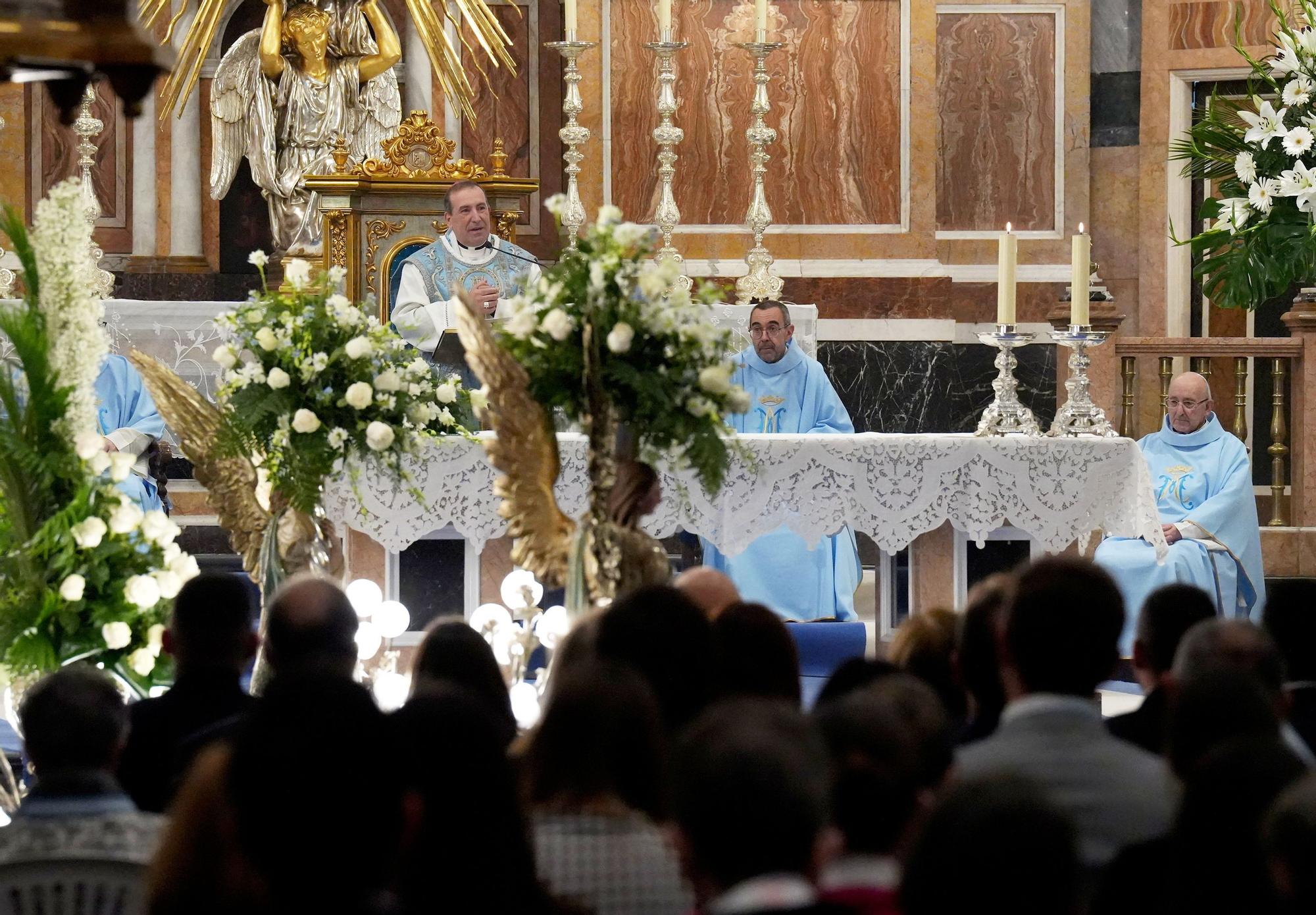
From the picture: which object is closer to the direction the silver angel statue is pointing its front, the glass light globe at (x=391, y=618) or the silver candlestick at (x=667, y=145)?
the glass light globe

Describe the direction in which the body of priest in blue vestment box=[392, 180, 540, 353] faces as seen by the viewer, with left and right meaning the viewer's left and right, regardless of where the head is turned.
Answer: facing the viewer and to the right of the viewer

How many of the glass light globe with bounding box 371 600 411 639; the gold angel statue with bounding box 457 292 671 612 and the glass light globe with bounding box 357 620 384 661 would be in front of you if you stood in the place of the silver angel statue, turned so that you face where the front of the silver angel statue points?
3

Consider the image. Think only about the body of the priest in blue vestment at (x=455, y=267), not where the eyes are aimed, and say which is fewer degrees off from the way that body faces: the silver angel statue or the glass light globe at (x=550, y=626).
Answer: the glass light globe

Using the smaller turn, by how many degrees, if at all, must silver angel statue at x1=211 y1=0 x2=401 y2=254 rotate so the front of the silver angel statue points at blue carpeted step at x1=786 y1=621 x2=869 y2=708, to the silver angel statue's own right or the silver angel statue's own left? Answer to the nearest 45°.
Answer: approximately 45° to the silver angel statue's own left

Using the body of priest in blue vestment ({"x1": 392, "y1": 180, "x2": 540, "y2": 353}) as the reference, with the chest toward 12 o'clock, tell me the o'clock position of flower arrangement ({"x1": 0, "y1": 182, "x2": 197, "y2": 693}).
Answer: The flower arrangement is roughly at 2 o'clock from the priest in blue vestment.

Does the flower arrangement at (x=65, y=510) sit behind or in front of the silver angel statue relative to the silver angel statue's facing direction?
in front

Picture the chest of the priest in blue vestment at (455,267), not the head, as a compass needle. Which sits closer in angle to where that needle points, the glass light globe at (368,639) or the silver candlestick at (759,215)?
the glass light globe

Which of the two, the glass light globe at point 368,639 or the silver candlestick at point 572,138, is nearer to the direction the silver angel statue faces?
the glass light globe

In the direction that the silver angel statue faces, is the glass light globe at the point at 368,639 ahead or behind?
ahead

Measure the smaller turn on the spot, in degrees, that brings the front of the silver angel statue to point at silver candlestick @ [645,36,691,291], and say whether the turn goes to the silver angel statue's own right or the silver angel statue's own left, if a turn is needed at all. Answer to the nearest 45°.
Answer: approximately 90° to the silver angel statue's own left

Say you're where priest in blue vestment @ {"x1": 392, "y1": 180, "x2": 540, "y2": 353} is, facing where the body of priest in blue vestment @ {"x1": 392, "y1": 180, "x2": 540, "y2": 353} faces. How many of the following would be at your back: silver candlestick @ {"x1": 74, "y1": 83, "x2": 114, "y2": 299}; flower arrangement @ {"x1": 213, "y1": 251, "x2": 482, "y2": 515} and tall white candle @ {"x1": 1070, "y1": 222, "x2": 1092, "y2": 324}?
1

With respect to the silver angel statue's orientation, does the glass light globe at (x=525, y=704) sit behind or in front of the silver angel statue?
in front

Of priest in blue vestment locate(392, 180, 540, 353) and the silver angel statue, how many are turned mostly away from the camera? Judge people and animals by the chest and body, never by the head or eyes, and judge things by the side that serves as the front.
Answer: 0

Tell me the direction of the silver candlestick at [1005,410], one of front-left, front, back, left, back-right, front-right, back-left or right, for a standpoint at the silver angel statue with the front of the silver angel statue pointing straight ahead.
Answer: front-left

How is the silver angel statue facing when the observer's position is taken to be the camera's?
facing the viewer
